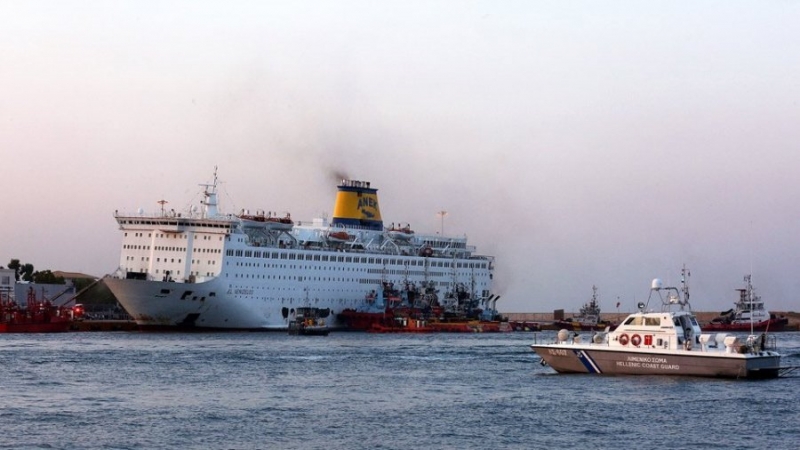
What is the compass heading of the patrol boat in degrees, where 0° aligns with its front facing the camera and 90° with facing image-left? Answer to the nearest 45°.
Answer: approximately 90°
